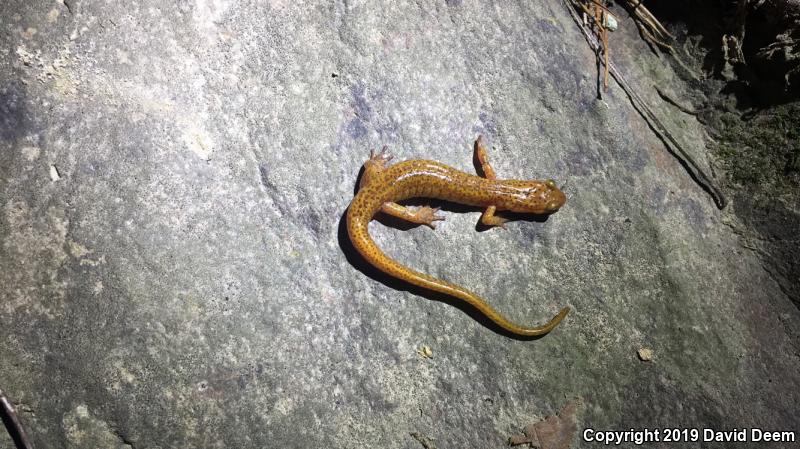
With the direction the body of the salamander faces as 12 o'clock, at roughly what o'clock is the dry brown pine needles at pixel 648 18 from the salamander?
The dry brown pine needles is roughly at 10 o'clock from the salamander.

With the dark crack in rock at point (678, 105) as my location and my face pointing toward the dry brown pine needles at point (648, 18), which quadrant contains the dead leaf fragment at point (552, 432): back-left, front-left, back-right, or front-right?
back-left

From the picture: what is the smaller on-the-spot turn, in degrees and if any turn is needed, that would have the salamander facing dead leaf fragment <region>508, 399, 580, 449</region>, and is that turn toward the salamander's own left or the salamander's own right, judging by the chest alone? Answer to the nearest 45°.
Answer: approximately 45° to the salamander's own right

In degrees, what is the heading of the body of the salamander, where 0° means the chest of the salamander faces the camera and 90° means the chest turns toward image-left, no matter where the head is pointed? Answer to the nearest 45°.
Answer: approximately 270°

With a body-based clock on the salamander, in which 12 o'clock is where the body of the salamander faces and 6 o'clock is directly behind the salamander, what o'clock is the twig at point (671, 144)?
The twig is roughly at 11 o'clock from the salamander.
